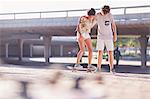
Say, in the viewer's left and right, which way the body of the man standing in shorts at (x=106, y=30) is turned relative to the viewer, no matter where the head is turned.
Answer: facing the viewer
